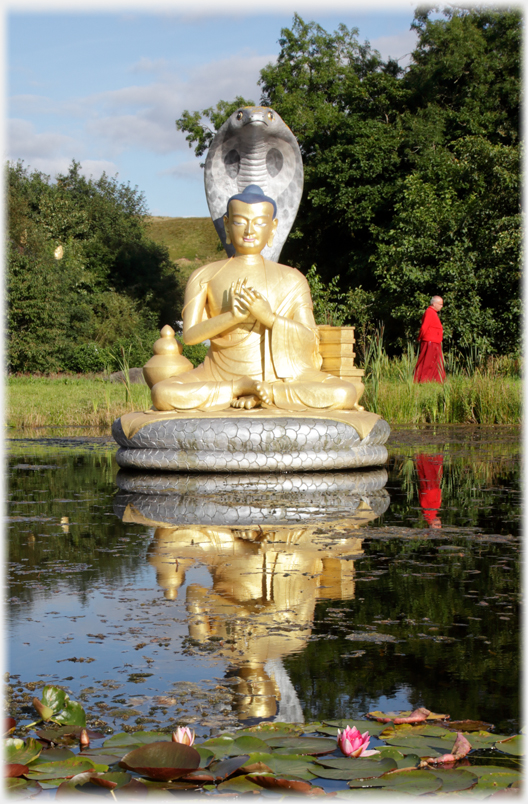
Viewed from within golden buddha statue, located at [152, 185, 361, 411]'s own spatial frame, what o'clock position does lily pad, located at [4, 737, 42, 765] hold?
The lily pad is roughly at 12 o'clock from the golden buddha statue.

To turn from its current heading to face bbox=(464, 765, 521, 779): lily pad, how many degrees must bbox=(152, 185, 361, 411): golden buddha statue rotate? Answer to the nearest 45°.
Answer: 0° — it already faces it

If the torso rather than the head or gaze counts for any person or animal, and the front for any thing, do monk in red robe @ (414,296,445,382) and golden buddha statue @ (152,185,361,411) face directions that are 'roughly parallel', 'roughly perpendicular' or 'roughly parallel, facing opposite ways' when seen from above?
roughly perpendicular

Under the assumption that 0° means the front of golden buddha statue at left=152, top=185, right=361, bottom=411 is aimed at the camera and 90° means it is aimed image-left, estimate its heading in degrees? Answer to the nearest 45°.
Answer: approximately 0°

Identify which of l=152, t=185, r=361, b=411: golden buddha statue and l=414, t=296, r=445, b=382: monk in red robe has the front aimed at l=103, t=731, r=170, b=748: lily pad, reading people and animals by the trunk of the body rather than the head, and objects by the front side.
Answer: the golden buddha statue
